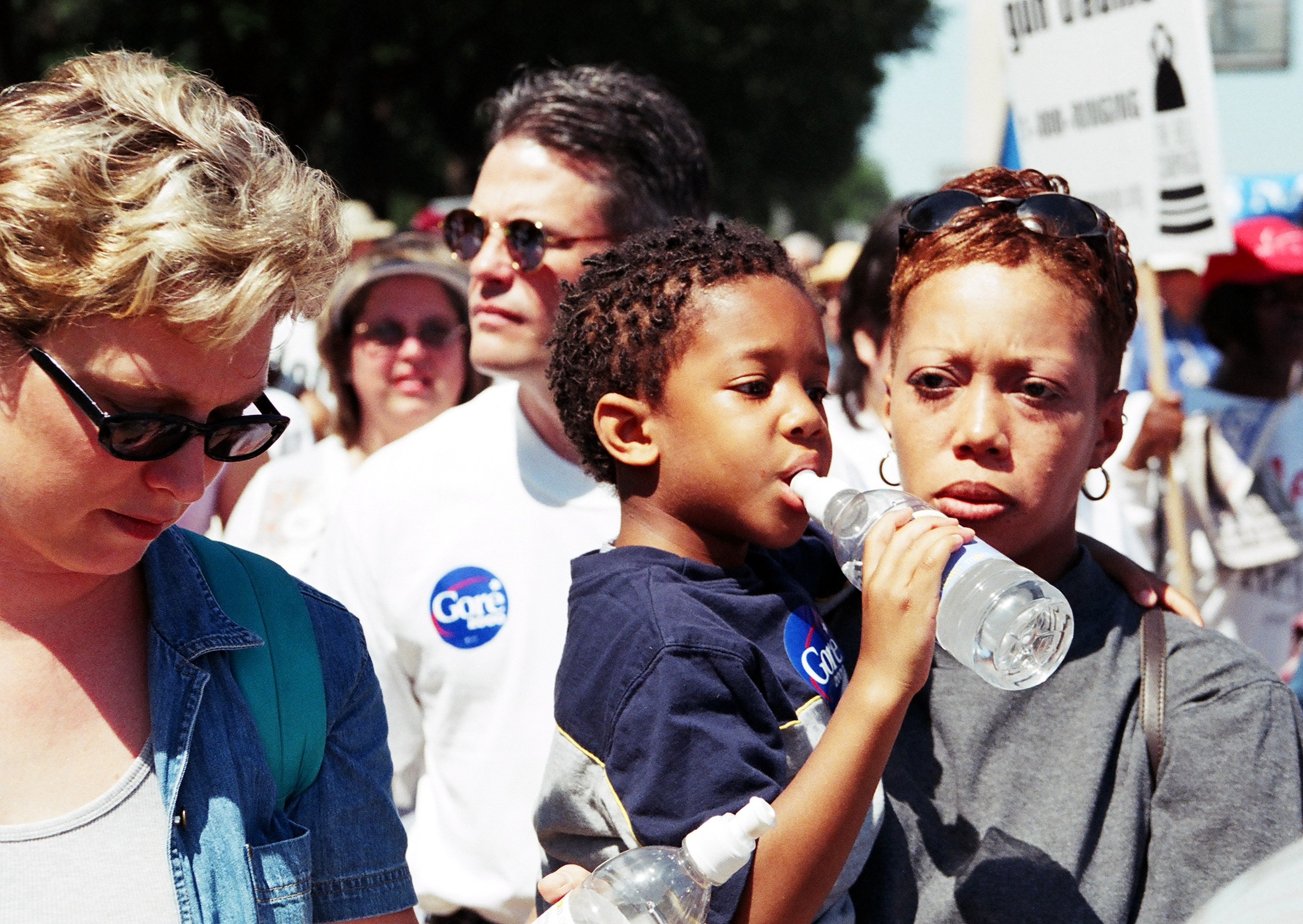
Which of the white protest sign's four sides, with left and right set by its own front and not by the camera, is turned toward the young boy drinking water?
front

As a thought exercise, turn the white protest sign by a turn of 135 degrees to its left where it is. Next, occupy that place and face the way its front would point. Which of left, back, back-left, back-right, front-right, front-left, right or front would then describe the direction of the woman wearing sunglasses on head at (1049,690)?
back-right

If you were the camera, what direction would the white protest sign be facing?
facing the viewer

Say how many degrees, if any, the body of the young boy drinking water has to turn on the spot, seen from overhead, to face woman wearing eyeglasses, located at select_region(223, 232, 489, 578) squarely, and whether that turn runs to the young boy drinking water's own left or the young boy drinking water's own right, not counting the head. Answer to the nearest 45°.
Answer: approximately 135° to the young boy drinking water's own left

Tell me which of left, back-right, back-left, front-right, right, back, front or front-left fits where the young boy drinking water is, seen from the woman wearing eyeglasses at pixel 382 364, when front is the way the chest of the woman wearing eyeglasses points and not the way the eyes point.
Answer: front

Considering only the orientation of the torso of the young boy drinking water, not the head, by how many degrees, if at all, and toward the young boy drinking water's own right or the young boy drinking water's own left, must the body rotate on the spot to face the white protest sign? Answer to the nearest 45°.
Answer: approximately 90° to the young boy drinking water's own left

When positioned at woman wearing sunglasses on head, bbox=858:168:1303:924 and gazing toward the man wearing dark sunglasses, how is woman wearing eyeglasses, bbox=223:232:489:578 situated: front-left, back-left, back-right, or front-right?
front-right

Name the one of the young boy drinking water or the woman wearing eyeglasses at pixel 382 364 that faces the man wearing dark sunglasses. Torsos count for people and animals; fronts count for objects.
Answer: the woman wearing eyeglasses

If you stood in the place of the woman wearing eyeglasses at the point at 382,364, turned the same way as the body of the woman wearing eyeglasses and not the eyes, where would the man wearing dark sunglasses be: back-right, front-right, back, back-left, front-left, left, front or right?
front

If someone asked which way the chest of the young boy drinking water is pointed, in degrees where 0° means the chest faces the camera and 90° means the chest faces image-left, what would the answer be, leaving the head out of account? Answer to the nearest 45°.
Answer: approximately 315°

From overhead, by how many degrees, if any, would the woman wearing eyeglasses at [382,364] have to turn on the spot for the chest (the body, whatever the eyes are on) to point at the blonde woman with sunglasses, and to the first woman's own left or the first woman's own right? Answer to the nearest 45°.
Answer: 0° — they already face them

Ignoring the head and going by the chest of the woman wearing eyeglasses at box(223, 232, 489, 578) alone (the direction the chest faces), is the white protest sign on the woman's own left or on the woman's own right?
on the woman's own left

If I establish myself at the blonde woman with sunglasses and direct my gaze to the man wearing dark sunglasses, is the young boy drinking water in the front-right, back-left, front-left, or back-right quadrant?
front-right

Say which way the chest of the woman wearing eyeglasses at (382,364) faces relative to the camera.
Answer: toward the camera

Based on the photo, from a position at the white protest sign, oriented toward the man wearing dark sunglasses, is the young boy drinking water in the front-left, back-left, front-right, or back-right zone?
front-left

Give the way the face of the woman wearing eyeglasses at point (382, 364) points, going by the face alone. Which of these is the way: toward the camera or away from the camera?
toward the camera

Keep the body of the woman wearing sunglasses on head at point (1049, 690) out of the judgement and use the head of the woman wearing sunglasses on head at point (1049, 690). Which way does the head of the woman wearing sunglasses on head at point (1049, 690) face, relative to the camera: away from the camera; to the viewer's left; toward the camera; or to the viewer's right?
toward the camera

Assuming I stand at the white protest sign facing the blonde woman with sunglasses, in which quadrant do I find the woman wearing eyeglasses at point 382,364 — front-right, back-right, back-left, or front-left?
front-right

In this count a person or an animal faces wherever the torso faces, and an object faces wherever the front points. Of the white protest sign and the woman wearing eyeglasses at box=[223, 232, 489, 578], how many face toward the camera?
2

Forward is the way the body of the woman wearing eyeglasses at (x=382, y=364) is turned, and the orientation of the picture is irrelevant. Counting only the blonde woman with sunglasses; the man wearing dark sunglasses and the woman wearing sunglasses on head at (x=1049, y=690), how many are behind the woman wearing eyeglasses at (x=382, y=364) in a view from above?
0
